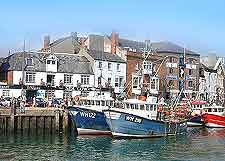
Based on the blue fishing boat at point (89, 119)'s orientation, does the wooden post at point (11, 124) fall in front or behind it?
in front

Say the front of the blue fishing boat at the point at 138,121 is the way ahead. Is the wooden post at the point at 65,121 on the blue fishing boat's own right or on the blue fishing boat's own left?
on the blue fishing boat's own right

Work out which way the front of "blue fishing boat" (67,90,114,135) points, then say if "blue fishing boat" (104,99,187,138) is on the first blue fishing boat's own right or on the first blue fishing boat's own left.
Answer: on the first blue fishing boat's own left

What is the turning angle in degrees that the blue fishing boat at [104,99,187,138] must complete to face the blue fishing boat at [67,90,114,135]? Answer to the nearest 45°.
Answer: approximately 45° to its right

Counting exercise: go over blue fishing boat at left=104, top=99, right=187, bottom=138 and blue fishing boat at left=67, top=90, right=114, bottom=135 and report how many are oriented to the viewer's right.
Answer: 0

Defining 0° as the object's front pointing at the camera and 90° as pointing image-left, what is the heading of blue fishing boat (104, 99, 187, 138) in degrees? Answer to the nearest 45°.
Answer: approximately 45°
